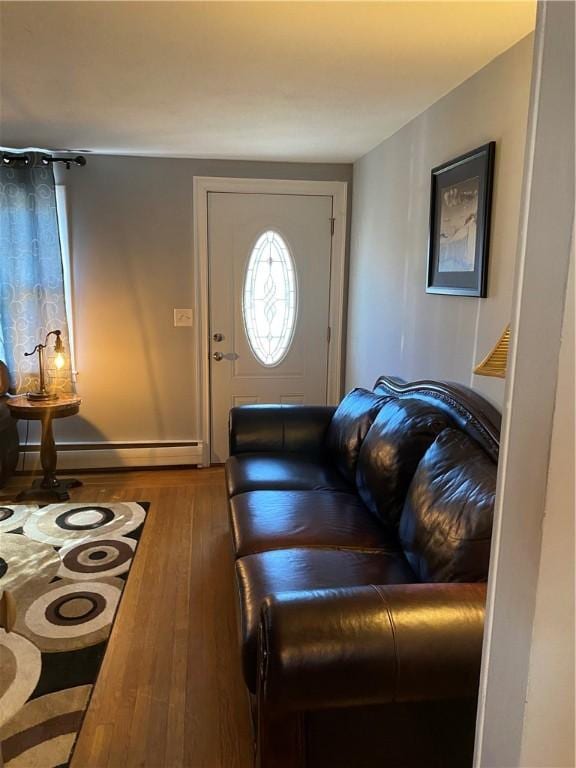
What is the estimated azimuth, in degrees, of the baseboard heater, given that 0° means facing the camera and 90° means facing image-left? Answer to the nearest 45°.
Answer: approximately 0°

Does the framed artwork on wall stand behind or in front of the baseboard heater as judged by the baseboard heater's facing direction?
in front

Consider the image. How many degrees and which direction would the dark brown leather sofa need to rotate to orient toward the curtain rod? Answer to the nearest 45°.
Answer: approximately 45° to its right

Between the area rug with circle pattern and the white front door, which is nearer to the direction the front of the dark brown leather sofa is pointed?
the area rug with circle pattern

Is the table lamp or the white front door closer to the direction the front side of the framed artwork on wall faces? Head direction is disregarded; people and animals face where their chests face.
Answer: the table lamp

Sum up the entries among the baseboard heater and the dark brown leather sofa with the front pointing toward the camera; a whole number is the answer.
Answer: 1

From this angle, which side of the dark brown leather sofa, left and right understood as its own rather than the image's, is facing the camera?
left

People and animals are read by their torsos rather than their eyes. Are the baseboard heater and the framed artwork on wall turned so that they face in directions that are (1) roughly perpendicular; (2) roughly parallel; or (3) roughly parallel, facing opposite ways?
roughly perpendicular

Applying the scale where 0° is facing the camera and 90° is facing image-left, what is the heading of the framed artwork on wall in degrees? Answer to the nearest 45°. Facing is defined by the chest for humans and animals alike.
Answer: approximately 45°
